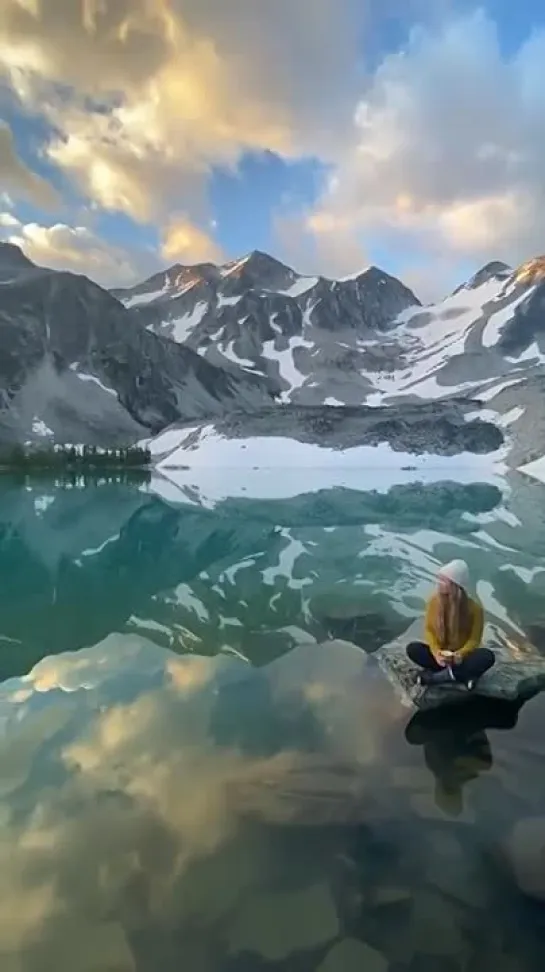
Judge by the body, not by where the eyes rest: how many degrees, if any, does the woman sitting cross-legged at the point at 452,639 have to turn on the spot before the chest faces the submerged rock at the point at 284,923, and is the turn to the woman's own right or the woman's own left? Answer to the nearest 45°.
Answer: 0° — they already face it

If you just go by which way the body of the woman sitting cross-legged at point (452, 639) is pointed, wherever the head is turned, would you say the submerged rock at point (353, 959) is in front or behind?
in front

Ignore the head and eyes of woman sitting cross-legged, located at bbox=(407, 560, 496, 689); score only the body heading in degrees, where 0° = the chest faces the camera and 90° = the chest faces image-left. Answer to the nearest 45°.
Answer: approximately 0°

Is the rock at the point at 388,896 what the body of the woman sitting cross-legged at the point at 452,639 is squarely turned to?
yes

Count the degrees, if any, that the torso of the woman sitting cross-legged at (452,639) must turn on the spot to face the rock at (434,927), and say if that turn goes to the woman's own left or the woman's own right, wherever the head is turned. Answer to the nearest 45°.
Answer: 0° — they already face it

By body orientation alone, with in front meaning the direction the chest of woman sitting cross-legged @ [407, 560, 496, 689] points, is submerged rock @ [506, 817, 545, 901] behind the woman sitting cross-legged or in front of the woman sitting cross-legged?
in front

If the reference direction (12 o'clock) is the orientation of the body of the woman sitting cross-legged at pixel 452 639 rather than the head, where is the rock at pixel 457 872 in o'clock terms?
The rock is roughly at 12 o'clock from the woman sitting cross-legged.
